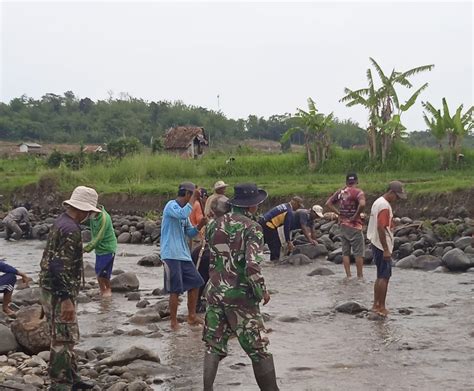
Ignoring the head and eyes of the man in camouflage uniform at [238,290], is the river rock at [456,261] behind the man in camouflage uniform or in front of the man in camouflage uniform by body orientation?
in front

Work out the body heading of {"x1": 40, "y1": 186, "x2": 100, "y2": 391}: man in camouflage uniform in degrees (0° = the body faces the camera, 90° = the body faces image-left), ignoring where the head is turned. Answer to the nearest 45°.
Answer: approximately 270°

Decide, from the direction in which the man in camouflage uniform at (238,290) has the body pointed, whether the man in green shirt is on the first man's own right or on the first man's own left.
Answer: on the first man's own left

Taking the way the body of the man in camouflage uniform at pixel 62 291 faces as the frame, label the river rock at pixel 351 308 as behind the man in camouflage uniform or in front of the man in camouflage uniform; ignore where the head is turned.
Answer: in front

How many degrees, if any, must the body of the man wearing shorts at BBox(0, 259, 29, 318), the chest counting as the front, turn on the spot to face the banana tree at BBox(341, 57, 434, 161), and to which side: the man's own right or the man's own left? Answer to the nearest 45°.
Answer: approximately 45° to the man's own left

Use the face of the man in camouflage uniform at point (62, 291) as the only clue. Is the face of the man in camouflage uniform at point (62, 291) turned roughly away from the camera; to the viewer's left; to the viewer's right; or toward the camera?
to the viewer's right

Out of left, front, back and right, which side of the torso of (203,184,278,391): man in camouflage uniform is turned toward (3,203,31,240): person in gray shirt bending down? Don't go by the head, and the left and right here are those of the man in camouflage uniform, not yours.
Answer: left

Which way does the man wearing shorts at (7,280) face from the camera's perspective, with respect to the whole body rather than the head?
to the viewer's right
